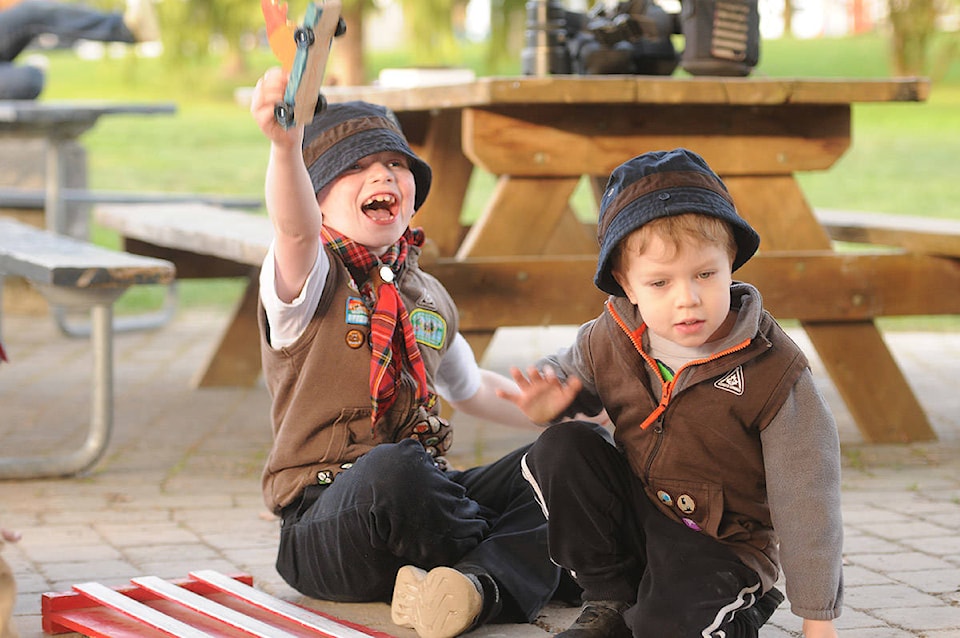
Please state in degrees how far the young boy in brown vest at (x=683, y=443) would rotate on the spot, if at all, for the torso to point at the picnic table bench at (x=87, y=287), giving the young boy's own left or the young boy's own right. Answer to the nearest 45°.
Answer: approximately 90° to the young boy's own right

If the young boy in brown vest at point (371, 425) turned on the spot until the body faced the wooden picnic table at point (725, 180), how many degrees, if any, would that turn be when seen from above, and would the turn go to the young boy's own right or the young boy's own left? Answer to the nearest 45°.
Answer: approximately 90° to the young boy's own left

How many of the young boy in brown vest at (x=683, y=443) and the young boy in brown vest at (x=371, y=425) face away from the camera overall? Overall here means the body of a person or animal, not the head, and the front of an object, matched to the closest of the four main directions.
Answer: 0

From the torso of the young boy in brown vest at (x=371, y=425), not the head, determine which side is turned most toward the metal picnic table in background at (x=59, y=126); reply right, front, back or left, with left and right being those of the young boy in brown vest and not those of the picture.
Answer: back

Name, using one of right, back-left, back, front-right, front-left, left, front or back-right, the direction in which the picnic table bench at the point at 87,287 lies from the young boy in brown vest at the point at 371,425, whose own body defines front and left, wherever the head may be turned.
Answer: back

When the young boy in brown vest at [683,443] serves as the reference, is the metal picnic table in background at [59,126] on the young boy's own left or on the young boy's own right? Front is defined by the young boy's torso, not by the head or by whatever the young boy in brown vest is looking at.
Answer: on the young boy's own right

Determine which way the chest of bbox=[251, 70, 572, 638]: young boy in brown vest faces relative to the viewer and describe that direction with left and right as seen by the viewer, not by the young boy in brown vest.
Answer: facing the viewer and to the right of the viewer

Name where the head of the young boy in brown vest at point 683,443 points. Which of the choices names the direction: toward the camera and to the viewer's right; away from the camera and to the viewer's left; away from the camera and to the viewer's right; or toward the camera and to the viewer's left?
toward the camera and to the viewer's left

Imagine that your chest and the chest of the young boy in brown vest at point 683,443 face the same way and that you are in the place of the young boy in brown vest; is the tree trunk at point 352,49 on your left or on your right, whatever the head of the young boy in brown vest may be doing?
on your right

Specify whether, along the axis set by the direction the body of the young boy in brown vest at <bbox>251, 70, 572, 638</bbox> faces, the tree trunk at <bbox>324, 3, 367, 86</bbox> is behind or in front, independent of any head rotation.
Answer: behind
